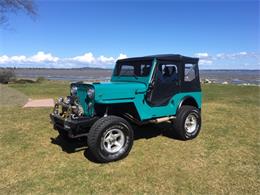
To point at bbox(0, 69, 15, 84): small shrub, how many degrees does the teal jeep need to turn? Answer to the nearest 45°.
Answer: approximately 90° to its right

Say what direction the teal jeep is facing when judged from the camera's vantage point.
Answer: facing the viewer and to the left of the viewer
